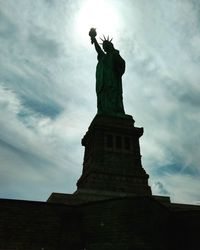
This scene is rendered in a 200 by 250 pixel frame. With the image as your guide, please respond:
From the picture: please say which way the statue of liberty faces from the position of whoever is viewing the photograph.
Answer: facing the viewer and to the left of the viewer
